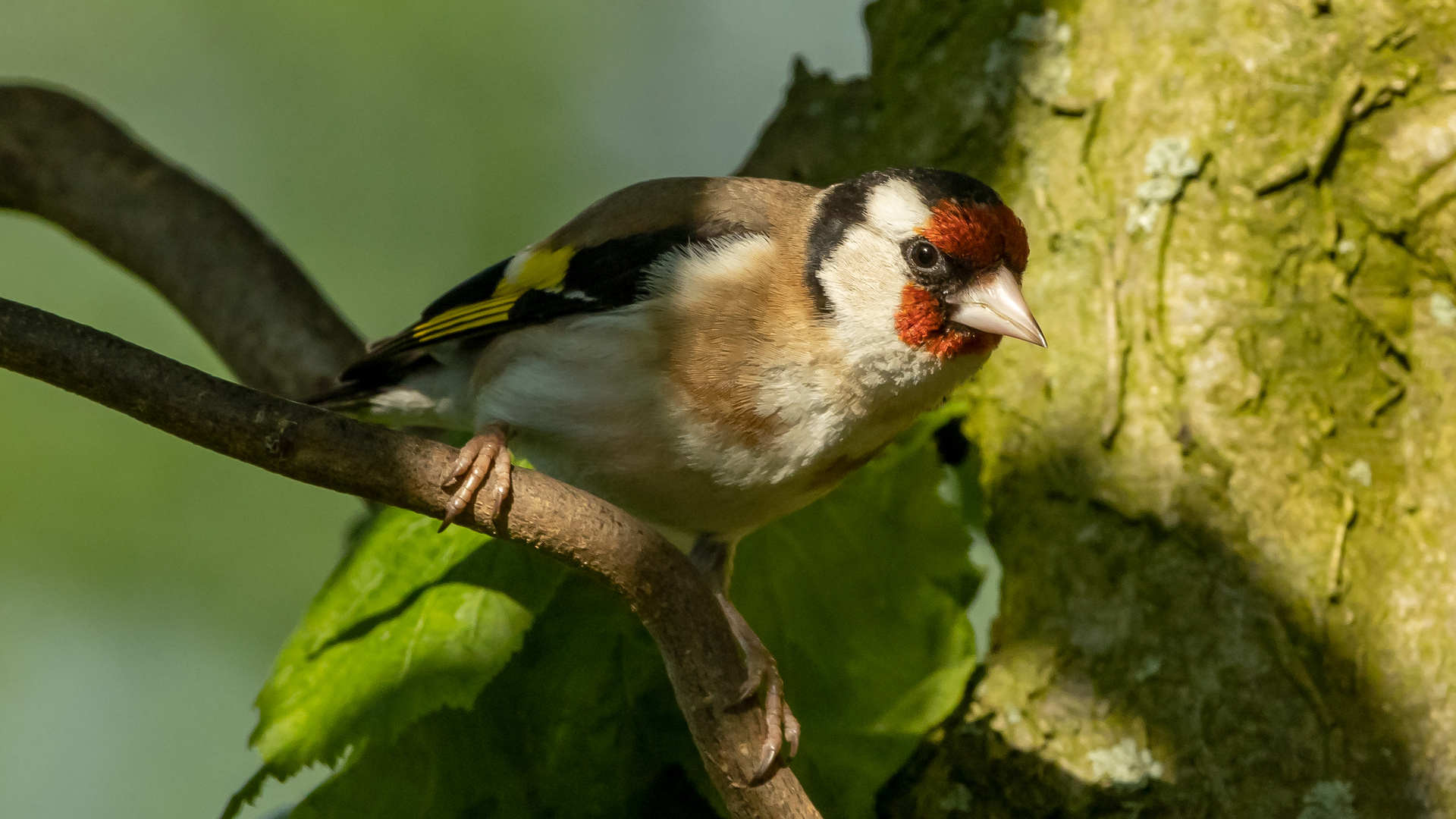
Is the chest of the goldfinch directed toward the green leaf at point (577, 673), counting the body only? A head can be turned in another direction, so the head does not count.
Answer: no

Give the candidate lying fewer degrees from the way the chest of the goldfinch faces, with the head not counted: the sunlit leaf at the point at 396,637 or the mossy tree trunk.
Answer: the mossy tree trunk

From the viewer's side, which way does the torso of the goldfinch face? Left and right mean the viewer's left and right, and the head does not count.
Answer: facing the viewer and to the right of the viewer

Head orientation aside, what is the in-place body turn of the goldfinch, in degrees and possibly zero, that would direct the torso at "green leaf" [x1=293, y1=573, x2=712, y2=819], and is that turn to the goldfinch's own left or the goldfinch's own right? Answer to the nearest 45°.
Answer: approximately 135° to the goldfinch's own right

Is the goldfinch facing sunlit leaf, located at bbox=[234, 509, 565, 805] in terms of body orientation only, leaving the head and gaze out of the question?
no
